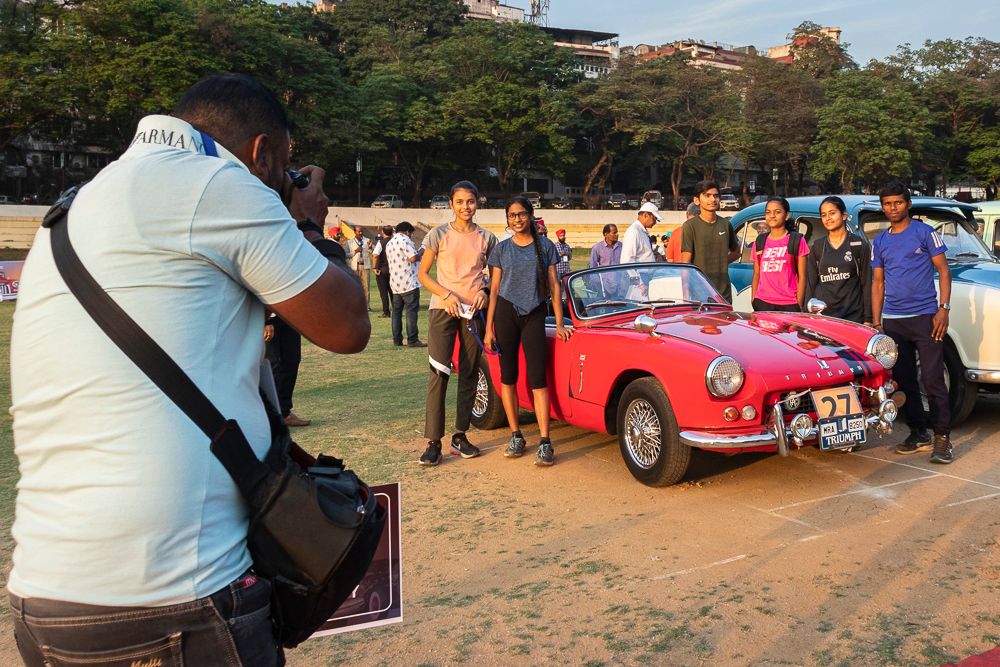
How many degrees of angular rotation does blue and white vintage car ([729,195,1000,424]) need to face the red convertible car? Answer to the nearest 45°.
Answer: approximately 90° to its right

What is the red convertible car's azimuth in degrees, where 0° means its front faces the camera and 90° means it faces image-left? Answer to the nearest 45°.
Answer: approximately 315°

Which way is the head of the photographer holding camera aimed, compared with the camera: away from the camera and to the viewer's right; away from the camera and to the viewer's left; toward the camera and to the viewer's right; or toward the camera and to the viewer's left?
away from the camera and to the viewer's right

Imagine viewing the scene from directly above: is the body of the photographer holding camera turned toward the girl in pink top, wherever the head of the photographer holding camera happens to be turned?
yes

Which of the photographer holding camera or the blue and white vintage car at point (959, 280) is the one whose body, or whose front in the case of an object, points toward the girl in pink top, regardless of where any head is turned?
the photographer holding camera

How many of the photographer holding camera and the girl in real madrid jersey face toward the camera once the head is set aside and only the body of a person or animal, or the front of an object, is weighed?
1

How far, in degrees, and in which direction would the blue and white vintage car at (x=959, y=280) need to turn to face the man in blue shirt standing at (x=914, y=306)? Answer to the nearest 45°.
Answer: approximately 45° to its right

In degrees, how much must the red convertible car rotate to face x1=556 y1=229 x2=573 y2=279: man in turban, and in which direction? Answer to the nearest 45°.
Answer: approximately 135° to its left

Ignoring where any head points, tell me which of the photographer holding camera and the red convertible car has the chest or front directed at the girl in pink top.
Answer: the photographer holding camera

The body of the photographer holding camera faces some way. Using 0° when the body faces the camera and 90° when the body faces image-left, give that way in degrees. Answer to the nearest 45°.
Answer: approximately 225°

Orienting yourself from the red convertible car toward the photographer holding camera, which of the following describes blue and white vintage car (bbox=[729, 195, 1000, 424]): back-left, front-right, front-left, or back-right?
back-left

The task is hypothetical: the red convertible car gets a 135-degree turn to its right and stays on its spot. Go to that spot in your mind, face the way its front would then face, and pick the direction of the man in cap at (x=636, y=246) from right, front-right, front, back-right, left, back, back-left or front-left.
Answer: right
